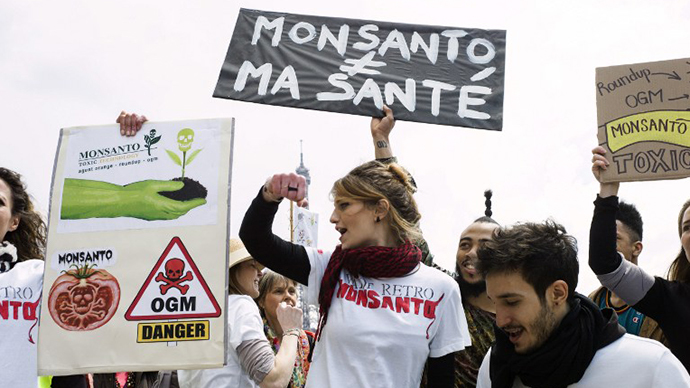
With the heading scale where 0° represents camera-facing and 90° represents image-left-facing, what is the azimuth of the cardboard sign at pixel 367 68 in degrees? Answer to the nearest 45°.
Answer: approximately 0°

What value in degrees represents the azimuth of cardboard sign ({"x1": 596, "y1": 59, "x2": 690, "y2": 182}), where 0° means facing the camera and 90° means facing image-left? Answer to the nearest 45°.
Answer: approximately 0°

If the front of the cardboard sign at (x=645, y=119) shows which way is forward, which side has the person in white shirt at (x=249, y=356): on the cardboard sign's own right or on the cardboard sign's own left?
on the cardboard sign's own right

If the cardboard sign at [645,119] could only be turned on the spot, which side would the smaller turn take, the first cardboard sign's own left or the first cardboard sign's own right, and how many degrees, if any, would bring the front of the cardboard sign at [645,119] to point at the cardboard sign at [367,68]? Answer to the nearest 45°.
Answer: approximately 90° to the first cardboard sign's own right
